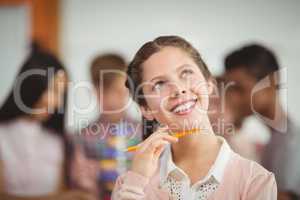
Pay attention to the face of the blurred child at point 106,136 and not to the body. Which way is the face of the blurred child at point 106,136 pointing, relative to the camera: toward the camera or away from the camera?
toward the camera

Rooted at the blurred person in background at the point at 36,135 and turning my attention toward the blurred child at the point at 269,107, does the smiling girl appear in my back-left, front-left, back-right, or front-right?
front-right

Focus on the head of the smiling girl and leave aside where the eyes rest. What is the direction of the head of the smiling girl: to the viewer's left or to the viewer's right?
to the viewer's right
